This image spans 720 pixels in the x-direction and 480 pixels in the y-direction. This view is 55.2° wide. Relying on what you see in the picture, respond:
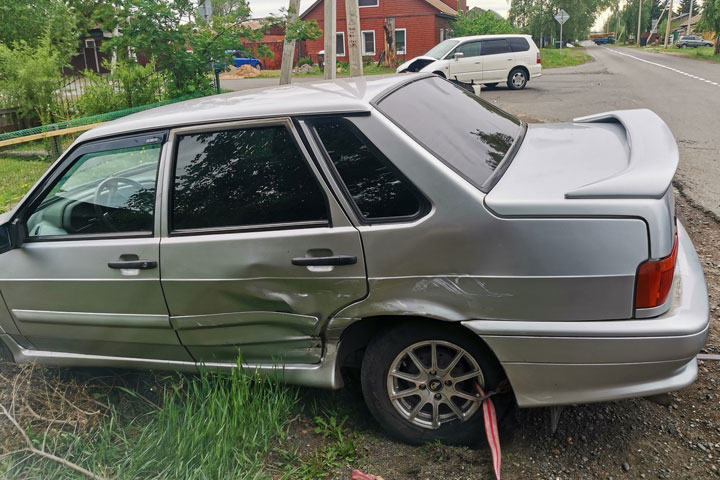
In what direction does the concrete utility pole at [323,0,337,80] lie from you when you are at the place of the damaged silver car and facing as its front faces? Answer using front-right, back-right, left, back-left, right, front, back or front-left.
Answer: right

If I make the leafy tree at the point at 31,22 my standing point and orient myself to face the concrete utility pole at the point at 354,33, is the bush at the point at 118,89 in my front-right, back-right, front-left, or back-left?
front-right

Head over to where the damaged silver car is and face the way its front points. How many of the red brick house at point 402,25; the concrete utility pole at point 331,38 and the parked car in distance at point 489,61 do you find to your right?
3

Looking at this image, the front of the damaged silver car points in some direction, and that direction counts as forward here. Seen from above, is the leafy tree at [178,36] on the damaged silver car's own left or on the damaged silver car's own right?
on the damaged silver car's own right

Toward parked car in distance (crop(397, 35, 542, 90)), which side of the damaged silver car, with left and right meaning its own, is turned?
right

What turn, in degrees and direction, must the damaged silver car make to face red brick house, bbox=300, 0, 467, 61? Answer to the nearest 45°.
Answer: approximately 90° to its right

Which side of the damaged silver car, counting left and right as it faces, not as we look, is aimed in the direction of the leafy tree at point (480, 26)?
right

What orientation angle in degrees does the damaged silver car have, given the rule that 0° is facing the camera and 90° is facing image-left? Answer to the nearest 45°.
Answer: approximately 90°

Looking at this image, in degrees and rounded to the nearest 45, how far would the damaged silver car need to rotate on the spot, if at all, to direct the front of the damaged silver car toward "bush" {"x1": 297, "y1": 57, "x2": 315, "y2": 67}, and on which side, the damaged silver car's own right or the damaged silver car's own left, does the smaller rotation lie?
approximately 90° to the damaged silver car's own right

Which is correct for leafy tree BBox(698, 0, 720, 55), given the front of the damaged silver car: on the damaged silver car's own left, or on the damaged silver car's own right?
on the damaged silver car's own right

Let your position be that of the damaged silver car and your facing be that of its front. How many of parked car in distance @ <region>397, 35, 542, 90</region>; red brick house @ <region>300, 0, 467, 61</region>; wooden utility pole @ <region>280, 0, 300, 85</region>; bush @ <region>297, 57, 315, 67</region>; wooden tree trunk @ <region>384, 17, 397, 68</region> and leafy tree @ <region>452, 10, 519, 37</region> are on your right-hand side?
6

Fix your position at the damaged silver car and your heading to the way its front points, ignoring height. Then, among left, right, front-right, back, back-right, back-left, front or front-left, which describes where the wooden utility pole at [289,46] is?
right

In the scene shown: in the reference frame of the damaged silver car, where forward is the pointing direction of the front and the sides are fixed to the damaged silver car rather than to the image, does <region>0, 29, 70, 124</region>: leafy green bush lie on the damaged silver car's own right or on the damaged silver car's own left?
on the damaged silver car's own right

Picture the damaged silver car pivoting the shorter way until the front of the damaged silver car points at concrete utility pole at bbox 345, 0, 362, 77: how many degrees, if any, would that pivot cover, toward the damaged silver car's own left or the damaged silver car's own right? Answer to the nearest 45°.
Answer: approximately 90° to the damaged silver car's own right
